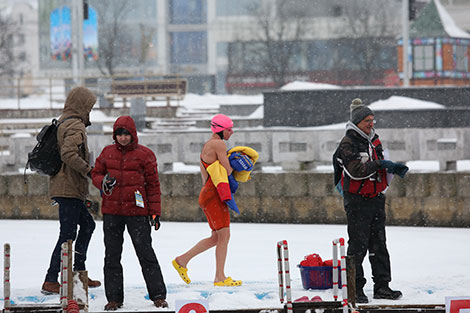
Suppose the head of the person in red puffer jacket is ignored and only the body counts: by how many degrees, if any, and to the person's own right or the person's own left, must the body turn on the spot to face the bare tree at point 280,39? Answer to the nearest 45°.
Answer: approximately 180°

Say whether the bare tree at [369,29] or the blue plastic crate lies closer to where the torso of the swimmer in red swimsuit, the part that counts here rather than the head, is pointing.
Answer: the blue plastic crate

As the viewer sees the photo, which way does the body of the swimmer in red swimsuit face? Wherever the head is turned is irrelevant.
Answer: to the viewer's right

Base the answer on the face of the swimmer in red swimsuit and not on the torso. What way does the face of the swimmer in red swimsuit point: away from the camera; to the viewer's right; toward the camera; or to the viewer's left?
to the viewer's right

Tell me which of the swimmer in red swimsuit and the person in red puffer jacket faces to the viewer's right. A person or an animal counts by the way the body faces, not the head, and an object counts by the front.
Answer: the swimmer in red swimsuit

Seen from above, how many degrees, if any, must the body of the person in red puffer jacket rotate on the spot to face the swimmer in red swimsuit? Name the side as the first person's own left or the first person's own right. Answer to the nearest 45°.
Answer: approximately 135° to the first person's own left

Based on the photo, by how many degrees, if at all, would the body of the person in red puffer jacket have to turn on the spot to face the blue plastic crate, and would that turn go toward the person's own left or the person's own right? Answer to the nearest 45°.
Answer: approximately 90° to the person's own left

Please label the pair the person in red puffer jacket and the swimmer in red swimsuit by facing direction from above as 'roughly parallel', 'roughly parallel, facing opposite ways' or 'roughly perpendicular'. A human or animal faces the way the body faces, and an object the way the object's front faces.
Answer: roughly perpendicular

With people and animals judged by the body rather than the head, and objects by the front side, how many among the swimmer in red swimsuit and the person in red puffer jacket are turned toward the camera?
1
